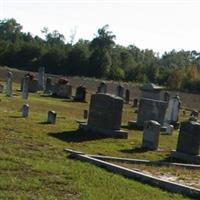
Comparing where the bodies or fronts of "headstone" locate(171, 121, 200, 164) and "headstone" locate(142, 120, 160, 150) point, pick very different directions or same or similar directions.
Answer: same or similar directions

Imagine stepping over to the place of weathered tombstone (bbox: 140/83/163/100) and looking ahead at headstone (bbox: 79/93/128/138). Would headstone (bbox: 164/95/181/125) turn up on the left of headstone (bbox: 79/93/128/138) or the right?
left

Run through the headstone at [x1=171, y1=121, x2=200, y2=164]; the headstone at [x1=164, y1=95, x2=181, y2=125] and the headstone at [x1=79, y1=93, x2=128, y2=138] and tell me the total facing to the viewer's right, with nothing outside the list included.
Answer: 0

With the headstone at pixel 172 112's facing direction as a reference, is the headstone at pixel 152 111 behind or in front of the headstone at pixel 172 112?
in front

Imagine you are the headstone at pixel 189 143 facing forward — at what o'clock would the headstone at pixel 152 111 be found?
the headstone at pixel 152 111 is roughly at 4 o'clock from the headstone at pixel 189 143.

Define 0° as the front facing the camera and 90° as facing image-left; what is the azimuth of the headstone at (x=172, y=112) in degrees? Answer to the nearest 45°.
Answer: approximately 45°

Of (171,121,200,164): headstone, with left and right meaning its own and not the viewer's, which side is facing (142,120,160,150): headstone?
right

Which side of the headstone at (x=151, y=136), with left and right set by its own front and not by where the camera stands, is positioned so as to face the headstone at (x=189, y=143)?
left

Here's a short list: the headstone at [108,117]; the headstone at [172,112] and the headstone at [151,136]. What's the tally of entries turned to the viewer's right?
0

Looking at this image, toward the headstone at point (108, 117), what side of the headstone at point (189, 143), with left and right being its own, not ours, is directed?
right

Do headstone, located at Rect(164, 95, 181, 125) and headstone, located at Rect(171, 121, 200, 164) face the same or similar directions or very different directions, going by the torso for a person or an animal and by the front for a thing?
same or similar directions
